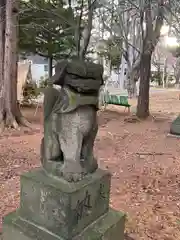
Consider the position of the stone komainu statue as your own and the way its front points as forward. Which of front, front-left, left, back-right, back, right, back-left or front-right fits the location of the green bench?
back-left

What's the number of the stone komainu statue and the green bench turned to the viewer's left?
0

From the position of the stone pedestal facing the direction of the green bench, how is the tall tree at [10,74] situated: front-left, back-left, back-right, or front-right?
front-left

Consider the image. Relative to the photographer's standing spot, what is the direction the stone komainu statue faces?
facing the viewer and to the right of the viewer

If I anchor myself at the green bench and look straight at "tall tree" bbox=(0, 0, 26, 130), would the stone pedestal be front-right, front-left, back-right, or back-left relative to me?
front-left

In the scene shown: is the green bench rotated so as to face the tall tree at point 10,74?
no

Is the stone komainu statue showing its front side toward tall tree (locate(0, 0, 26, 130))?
no
